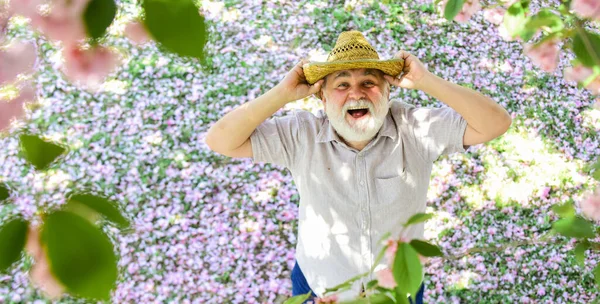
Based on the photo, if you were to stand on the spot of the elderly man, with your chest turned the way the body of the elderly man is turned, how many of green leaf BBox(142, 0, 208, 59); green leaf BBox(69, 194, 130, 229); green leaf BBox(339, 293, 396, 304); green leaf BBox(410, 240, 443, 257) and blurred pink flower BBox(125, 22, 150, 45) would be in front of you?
5

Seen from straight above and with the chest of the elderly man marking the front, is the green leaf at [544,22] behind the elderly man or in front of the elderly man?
in front

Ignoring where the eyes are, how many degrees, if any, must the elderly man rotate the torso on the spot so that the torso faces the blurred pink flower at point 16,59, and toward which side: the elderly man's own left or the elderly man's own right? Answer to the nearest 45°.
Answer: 0° — they already face it

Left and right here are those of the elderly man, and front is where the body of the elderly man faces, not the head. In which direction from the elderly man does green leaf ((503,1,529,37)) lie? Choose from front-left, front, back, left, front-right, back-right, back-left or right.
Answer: front-left

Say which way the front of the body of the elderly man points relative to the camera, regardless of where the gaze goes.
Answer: toward the camera

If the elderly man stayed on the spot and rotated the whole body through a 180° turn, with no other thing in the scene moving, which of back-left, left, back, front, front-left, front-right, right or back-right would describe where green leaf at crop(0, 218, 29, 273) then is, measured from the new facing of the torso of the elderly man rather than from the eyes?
back

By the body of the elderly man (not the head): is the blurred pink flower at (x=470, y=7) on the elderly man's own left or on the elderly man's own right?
on the elderly man's own left

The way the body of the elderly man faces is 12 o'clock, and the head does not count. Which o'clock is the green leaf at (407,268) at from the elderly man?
The green leaf is roughly at 12 o'clock from the elderly man.

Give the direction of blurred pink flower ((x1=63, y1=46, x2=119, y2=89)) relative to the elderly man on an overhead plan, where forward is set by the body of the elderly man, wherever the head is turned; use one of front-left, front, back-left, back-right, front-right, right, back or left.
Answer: front

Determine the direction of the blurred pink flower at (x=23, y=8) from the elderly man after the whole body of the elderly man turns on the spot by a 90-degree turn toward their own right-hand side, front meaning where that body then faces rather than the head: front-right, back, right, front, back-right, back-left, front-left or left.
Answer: left

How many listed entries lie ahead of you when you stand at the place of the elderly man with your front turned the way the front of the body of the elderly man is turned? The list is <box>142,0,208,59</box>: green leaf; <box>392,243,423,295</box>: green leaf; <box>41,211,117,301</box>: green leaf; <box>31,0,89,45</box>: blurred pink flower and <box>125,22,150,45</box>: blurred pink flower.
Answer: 5

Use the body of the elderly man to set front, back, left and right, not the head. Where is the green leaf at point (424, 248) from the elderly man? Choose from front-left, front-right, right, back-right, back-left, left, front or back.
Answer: front

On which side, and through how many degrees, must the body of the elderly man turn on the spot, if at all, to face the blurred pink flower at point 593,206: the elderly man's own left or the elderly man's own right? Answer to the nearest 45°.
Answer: approximately 45° to the elderly man's own left

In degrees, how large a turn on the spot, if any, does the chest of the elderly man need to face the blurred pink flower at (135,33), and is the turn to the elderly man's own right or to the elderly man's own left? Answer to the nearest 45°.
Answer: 0° — they already face it
